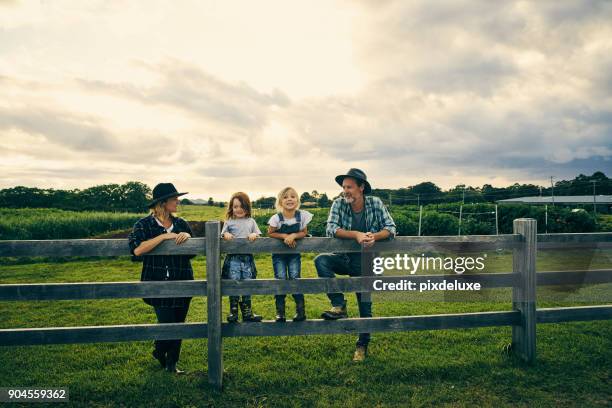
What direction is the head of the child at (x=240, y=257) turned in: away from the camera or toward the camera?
toward the camera

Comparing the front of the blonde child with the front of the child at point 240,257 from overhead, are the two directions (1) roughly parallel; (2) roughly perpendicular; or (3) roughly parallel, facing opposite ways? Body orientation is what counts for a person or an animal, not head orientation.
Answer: roughly parallel

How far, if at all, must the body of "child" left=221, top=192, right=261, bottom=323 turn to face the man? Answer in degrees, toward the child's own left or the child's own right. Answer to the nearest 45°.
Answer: approximately 90° to the child's own left

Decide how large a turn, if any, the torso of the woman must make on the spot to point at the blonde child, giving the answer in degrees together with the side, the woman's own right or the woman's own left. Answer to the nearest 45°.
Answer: approximately 45° to the woman's own left

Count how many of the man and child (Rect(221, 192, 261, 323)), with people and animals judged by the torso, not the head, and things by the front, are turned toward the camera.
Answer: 2

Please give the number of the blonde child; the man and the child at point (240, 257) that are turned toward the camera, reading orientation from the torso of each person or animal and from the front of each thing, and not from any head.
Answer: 3

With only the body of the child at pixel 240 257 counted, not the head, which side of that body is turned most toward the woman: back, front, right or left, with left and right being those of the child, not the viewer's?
right

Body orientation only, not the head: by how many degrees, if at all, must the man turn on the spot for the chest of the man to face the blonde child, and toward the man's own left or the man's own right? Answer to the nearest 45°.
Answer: approximately 90° to the man's own right

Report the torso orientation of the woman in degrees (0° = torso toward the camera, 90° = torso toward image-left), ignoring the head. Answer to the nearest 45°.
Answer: approximately 315°

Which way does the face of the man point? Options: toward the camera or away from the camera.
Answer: toward the camera

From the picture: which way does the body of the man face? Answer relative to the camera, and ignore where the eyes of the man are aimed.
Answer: toward the camera

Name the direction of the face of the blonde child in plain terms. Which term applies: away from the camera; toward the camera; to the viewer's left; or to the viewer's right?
toward the camera

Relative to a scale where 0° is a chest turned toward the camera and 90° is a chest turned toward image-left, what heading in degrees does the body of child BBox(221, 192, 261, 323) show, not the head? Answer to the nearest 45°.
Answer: approximately 0°
